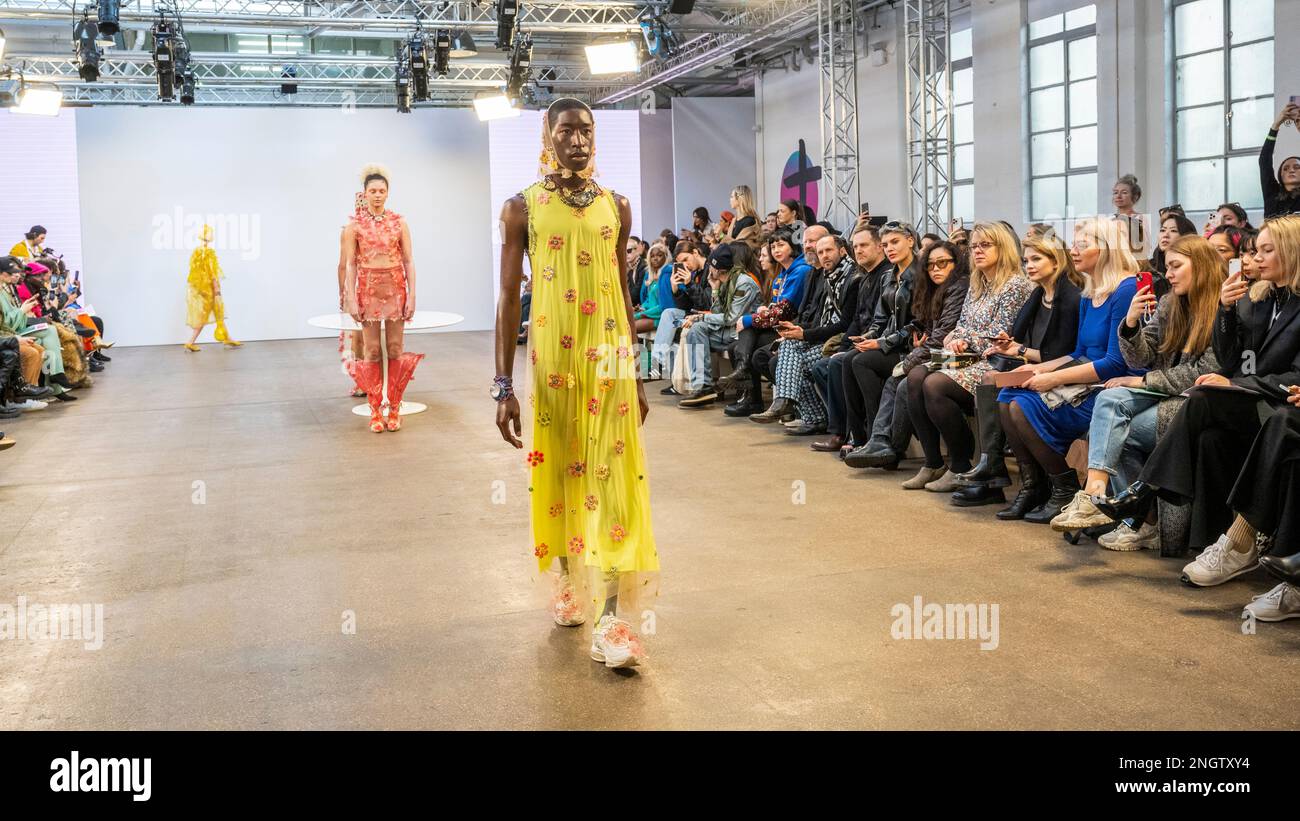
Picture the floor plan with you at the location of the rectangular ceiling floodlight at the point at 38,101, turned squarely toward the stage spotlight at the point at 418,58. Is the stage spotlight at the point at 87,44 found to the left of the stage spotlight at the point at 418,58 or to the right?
right

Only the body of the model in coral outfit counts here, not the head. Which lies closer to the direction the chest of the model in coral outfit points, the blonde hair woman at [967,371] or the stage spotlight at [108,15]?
the blonde hair woman

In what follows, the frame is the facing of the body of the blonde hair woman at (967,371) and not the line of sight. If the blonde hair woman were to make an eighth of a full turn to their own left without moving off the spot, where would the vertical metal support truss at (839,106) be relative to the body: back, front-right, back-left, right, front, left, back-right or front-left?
back

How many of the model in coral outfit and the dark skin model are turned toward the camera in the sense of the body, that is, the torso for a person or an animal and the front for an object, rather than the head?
2

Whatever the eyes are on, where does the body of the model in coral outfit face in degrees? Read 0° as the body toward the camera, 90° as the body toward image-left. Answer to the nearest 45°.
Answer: approximately 0°

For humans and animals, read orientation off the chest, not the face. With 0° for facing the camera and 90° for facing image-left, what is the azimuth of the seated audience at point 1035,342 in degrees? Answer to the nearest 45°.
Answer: approximately 45°

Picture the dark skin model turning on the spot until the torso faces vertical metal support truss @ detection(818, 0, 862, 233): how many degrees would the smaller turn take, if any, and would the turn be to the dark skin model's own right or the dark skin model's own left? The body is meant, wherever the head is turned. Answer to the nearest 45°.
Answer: approximately 180°

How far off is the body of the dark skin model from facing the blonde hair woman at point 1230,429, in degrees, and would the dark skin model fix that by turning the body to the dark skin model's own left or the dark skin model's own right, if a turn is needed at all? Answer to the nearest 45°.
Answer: approximately 90° to the dark skin model's own left

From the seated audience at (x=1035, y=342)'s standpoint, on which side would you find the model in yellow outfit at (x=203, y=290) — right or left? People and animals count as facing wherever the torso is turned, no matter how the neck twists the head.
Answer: on their right

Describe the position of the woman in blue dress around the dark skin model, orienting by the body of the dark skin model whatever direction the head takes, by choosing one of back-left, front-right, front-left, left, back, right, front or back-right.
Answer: back-left
